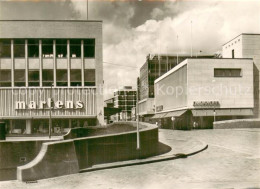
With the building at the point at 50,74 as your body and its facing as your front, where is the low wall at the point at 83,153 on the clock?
The low wall is roughly at 12 o'clock from the building.

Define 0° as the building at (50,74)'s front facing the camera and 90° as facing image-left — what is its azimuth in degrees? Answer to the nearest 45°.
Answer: approximately 0°

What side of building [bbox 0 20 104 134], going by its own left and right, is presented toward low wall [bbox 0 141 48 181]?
front

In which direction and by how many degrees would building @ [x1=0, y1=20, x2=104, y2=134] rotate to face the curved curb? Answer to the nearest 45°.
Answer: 0° — it already faces it
